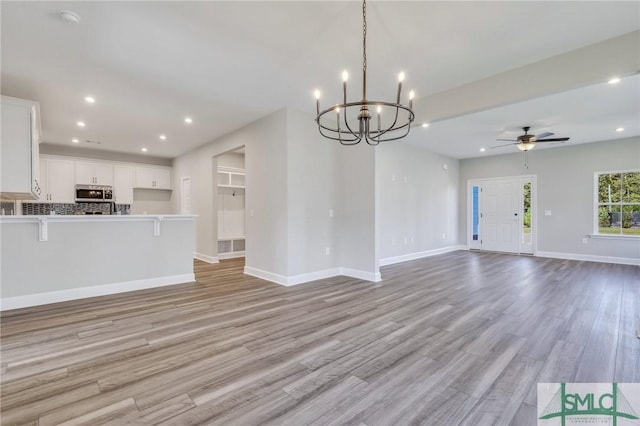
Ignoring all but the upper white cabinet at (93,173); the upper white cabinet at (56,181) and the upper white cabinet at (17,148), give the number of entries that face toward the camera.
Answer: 2

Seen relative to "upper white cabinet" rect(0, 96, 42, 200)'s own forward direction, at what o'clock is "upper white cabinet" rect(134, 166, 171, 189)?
"upper white cabinet" rect(134, 166, 171, 189) is roughly at 10 o'clock from "upper white cabinet" rect(0, 96, 42, 200).

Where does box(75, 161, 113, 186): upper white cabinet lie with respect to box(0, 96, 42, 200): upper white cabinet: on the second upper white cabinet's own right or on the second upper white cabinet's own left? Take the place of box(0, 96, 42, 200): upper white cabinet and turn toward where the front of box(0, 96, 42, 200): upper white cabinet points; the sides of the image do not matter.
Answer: on the second upper white cabinet's own left

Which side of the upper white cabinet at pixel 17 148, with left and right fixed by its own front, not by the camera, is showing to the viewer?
right

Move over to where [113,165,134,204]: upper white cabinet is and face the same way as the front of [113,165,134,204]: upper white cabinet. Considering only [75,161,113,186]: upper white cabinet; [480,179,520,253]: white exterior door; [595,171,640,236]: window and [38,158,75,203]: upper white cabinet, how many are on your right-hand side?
2

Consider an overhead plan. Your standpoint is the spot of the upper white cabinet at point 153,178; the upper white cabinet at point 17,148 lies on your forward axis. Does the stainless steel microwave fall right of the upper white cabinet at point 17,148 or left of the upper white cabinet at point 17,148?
right

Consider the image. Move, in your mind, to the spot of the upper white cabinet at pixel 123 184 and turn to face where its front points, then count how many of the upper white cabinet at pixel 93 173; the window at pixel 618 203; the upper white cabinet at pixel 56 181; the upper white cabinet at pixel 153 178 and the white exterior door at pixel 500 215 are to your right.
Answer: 2

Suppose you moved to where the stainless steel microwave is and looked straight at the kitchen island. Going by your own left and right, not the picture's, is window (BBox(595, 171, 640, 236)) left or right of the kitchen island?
left

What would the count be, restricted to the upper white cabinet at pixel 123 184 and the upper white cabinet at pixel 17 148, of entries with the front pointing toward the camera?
1

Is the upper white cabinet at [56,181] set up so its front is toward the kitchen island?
yes

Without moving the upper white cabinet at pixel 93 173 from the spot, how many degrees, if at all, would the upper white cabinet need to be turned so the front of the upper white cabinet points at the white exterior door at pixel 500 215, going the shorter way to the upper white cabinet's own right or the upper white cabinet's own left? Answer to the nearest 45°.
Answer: approximately 45° to the upper white cabinet's own left
